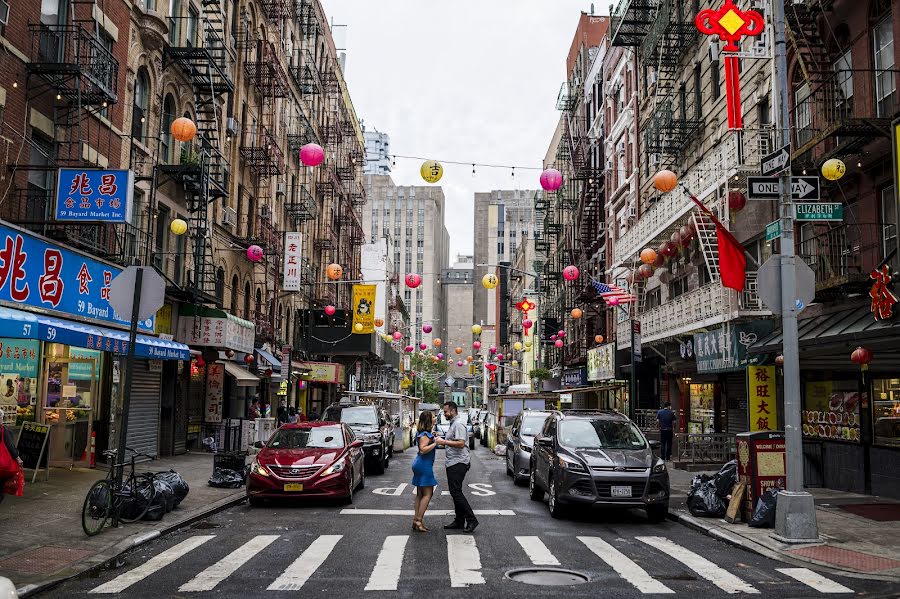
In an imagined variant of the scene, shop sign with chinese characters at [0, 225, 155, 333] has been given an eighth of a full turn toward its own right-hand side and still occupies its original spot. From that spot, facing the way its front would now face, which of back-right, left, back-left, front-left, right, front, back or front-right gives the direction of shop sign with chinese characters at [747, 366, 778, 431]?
left

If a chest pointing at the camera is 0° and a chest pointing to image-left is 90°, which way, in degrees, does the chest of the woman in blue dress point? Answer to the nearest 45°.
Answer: approximately 270°

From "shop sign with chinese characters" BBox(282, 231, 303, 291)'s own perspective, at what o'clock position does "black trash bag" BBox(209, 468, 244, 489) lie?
The black trash bag is roughly at 12 o'clock from the shop sign with chinese characters.

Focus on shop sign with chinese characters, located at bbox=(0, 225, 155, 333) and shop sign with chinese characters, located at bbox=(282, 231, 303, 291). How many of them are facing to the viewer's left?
0

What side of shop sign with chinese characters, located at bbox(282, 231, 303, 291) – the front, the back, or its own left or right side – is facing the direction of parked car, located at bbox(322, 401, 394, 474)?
front

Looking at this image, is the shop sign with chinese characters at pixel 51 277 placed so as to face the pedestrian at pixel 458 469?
yes

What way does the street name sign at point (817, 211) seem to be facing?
toward the camera

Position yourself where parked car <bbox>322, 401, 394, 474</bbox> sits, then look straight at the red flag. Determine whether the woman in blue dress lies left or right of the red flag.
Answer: right

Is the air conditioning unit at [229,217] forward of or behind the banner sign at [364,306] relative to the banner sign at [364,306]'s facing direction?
forward

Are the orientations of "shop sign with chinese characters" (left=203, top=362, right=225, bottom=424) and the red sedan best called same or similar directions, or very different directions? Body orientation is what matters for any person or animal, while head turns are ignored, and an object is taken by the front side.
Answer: same or similar directions

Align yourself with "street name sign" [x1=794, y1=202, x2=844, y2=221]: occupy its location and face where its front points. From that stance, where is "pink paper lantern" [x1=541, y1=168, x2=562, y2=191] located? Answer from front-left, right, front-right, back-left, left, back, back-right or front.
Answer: back-right

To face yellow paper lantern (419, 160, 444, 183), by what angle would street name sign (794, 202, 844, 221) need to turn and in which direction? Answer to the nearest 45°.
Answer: approximately 135° to its right

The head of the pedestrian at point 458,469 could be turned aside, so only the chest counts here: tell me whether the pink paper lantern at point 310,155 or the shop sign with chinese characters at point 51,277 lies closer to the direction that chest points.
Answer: the shop sign with chinese characters

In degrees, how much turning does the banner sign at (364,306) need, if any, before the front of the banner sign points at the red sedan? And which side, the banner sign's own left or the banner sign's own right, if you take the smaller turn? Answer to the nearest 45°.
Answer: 0° — it already faces it

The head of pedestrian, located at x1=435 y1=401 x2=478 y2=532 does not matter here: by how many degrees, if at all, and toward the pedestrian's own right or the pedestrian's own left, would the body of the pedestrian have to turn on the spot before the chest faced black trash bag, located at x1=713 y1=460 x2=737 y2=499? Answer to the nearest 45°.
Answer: approximately 180°

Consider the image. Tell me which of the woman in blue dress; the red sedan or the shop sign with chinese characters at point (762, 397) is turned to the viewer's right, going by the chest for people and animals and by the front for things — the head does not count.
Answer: the woman in blue dress
